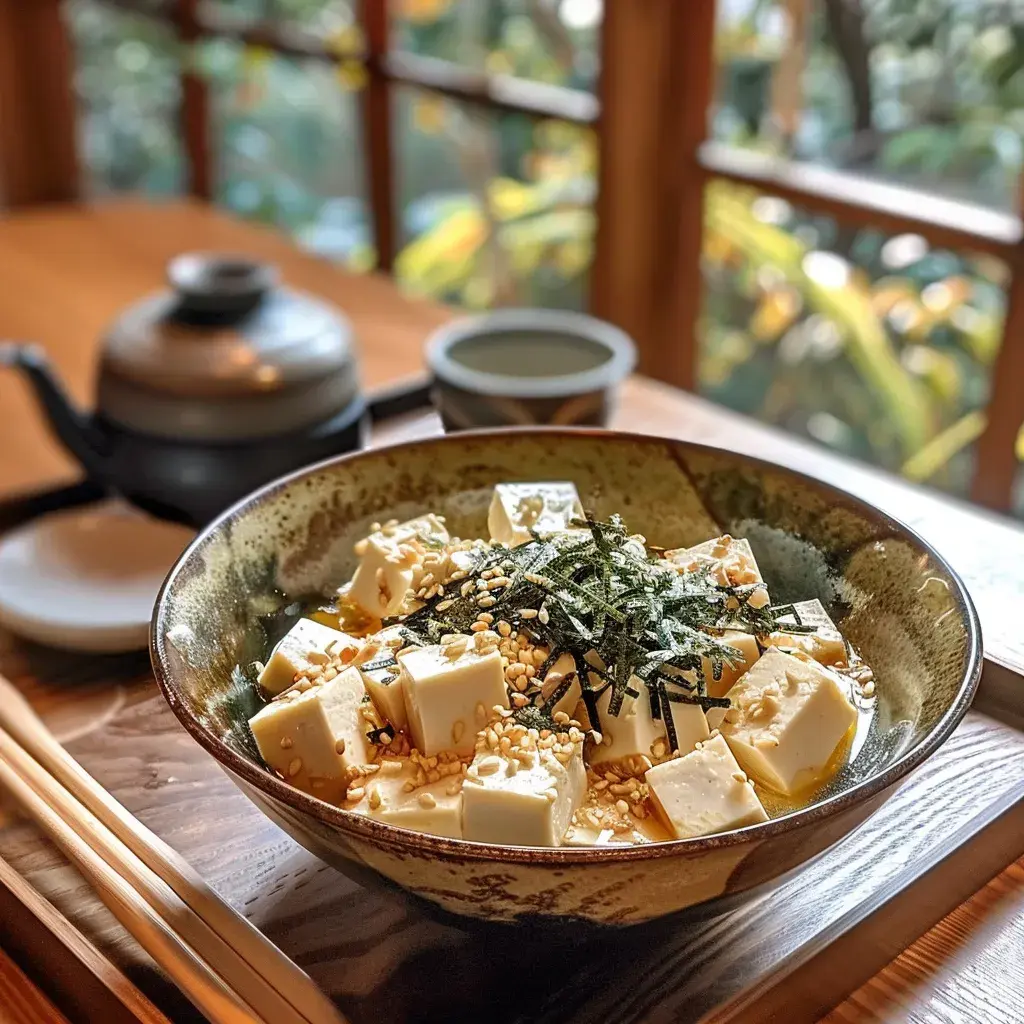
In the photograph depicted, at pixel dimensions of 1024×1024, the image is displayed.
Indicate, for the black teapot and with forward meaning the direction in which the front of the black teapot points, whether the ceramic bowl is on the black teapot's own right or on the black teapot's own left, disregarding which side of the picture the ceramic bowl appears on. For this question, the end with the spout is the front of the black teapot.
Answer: on the black teapot's own left

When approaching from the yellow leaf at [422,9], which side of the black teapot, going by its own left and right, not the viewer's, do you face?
right

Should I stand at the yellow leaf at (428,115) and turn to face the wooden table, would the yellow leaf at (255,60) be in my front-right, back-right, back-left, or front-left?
back-right

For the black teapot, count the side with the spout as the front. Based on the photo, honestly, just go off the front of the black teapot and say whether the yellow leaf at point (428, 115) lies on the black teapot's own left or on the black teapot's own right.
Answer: on the black teapot's own right

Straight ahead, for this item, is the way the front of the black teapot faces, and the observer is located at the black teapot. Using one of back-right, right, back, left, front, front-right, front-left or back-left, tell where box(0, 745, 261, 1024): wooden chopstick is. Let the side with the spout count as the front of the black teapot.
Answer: left

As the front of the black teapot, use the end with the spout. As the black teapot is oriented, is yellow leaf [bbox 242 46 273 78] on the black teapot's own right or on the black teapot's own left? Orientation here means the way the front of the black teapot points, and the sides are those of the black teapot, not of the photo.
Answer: on the black teapot's own right

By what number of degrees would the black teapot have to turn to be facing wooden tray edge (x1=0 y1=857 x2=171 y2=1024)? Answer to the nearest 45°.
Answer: approximately 90° to its left

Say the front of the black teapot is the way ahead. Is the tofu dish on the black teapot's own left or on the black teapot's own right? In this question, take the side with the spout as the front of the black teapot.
on the black teapot's own left

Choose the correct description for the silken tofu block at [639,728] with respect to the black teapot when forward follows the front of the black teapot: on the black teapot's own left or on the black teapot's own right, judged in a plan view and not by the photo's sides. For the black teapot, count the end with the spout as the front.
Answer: on the black teapot's own left

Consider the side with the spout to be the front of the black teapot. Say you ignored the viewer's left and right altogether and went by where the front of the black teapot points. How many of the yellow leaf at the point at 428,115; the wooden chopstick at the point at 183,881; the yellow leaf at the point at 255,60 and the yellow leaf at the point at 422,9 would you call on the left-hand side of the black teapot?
1

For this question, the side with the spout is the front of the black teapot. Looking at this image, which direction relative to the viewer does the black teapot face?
to the viewer's left

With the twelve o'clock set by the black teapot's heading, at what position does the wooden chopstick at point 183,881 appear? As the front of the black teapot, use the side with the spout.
The wooden chopstick is roughly at 9 o'clock from the black teapot.
